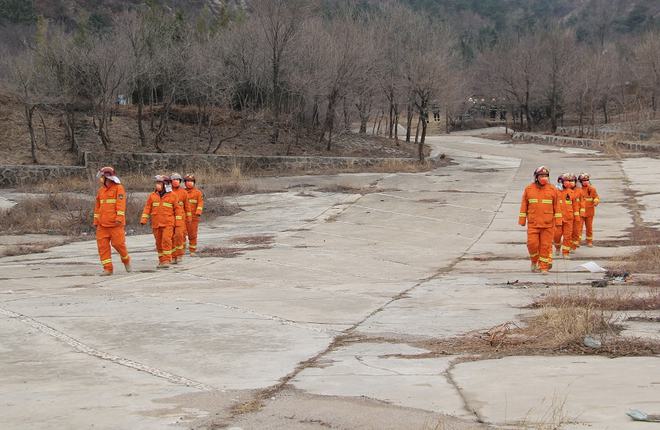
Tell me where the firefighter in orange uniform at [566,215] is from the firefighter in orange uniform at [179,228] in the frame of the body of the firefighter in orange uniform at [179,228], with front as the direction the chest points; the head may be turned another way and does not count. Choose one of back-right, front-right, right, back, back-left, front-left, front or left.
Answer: back-left

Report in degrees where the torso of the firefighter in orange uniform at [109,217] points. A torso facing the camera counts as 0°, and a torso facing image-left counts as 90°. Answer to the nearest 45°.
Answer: approximately 45°

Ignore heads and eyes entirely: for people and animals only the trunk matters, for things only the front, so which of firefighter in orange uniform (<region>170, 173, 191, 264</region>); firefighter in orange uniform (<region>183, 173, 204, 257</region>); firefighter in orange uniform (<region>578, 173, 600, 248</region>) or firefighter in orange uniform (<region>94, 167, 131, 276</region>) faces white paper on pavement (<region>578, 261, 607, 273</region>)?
firefighter in orange uniform (<region>578, 173, 600, 248</region>)

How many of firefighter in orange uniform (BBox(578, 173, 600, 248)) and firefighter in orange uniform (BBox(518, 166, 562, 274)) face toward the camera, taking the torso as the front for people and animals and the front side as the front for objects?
2

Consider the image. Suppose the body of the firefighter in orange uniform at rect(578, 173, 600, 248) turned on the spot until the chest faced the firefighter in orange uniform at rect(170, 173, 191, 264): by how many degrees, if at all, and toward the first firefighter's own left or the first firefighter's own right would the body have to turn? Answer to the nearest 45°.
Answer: approximately 45° to the first firefighter's own right

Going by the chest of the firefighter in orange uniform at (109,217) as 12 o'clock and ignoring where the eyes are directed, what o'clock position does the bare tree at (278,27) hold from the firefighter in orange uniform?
The bare tree is roughly at 5 o'clock from the firefighter in orange uniform.

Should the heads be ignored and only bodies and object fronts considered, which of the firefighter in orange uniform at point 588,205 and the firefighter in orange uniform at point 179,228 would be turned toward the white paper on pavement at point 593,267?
the firefighter in orange uniform at point 588,205

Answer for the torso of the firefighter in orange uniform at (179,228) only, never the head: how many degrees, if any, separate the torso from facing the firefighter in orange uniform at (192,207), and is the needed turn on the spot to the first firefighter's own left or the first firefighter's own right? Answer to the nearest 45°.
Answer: approximately 135° to the first firefighter's own right

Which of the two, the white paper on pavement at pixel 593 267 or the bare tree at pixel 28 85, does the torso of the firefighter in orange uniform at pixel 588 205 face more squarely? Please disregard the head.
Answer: the white paper on pavement

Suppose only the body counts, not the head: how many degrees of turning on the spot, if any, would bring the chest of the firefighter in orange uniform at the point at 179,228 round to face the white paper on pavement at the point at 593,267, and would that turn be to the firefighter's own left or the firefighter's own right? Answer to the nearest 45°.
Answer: approximately 135° to the firefighter's own left

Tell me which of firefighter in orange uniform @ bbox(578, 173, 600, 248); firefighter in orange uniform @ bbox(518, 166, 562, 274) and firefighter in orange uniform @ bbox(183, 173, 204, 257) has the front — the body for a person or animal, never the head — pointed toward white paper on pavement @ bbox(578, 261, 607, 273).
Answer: firefighter in orange uniform @ bbox(578, 173, 600, 248)

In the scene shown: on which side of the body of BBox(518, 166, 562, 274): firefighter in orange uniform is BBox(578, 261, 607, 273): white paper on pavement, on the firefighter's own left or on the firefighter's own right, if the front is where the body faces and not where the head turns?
on the firefighter's own left

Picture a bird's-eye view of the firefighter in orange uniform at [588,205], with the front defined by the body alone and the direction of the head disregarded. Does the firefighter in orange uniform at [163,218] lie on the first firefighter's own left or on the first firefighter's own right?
on the first firefighter's own right

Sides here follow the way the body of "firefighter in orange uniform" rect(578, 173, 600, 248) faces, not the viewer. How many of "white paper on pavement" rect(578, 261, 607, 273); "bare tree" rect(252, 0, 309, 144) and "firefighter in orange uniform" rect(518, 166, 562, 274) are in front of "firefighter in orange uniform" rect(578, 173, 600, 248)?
2
